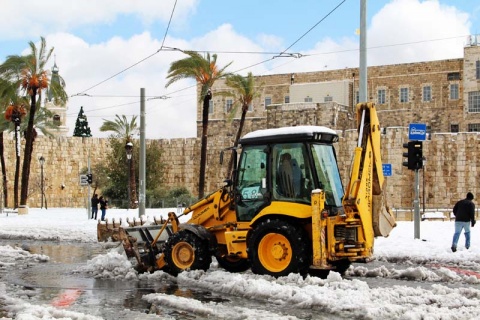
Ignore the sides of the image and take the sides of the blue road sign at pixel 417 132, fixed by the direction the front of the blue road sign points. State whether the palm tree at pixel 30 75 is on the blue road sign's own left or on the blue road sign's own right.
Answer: on the blue road sign's own right

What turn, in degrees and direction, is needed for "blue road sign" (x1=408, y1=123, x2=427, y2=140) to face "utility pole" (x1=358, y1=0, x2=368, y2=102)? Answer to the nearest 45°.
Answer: approximately 45° to its right

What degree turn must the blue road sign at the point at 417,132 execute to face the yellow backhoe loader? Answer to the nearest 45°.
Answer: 0° — it already faces it

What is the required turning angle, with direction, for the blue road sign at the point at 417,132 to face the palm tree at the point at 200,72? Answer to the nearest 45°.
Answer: approximately 135° to its right

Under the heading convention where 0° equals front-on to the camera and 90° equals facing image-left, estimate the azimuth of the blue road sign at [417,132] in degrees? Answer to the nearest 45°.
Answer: approximately 0°

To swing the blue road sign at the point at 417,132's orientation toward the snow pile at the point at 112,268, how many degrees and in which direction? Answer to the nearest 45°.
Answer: approximately 45° to its right
